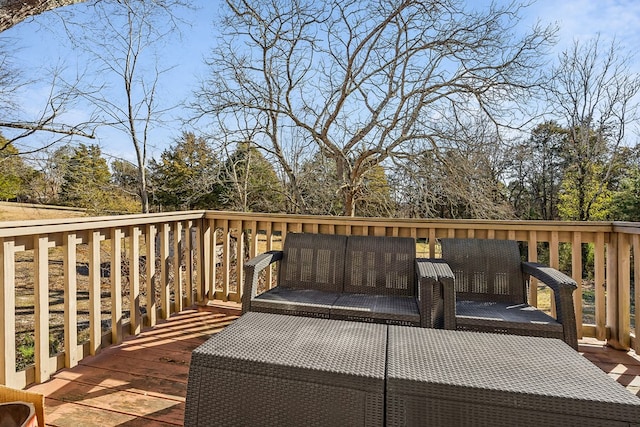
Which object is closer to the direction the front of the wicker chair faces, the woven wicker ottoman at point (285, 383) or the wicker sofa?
the woven wicker ottoman

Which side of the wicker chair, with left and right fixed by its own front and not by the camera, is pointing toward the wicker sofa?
right

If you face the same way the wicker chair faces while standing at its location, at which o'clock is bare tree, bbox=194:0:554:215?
The bare tree is roughly at 5 o'clock from the wicker chair.

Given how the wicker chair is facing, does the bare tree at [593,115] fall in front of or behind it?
behind

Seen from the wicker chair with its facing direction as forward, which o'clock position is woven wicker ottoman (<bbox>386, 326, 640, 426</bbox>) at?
The woven wicker ottoman is roughly at 12 o'clock from the wicker chair.

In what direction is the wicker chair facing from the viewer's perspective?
toward the camera
